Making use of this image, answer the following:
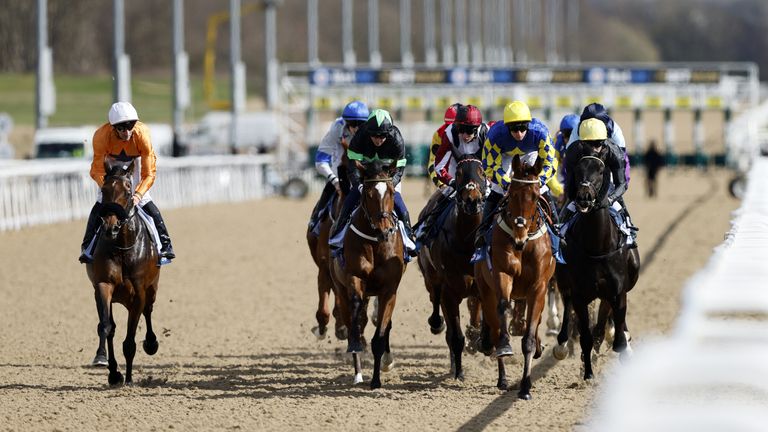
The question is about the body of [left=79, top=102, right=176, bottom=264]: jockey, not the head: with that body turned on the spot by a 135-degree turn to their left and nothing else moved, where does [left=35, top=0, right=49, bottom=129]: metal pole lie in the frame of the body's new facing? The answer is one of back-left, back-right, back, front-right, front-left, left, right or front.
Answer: front-left

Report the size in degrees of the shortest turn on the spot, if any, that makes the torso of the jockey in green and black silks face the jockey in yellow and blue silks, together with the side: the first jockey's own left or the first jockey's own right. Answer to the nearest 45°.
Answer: approximately 90° to the first jockey's own left

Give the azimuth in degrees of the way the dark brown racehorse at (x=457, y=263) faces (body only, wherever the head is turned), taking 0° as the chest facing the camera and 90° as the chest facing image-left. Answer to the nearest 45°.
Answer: approximately 0°

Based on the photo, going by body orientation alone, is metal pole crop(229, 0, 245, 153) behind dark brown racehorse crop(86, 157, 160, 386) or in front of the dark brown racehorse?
behind

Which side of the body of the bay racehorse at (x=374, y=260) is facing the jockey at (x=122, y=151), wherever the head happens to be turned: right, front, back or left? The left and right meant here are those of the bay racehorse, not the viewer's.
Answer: right
